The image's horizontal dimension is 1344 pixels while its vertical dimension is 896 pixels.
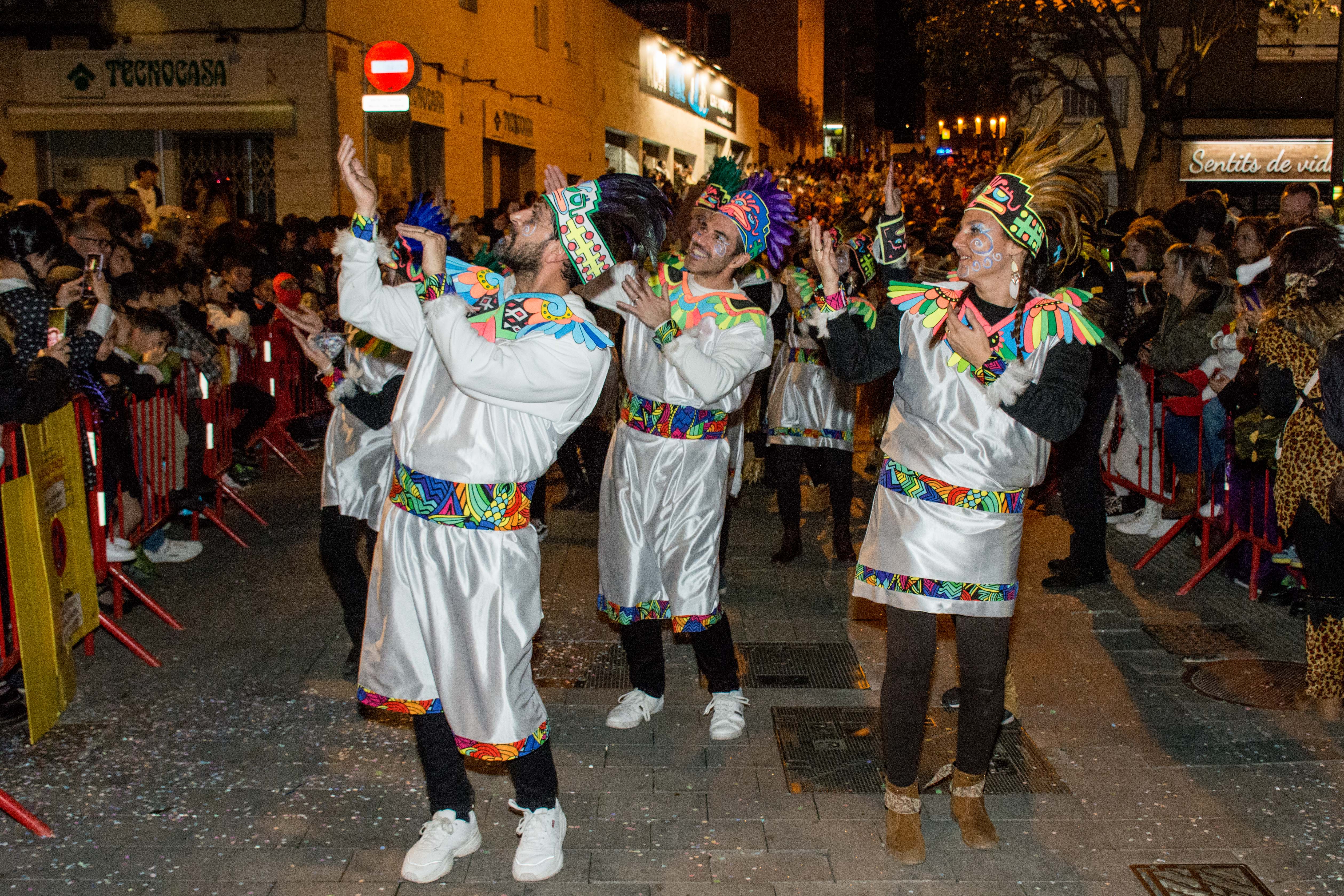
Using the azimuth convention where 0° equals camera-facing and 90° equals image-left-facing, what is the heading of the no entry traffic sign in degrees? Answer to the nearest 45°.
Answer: approximately 0°

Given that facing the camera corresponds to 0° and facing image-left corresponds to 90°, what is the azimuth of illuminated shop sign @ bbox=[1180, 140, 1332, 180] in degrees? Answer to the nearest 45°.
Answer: approximately 0°

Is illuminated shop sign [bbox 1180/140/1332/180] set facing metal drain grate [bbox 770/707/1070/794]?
yes

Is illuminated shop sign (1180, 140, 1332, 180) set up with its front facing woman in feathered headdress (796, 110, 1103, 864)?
yes

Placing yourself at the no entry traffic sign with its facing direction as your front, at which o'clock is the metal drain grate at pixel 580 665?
The metal drain grate is roughly at 12 o'clock from the no entry traffic sign.

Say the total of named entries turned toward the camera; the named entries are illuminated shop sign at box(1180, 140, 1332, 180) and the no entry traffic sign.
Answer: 2
